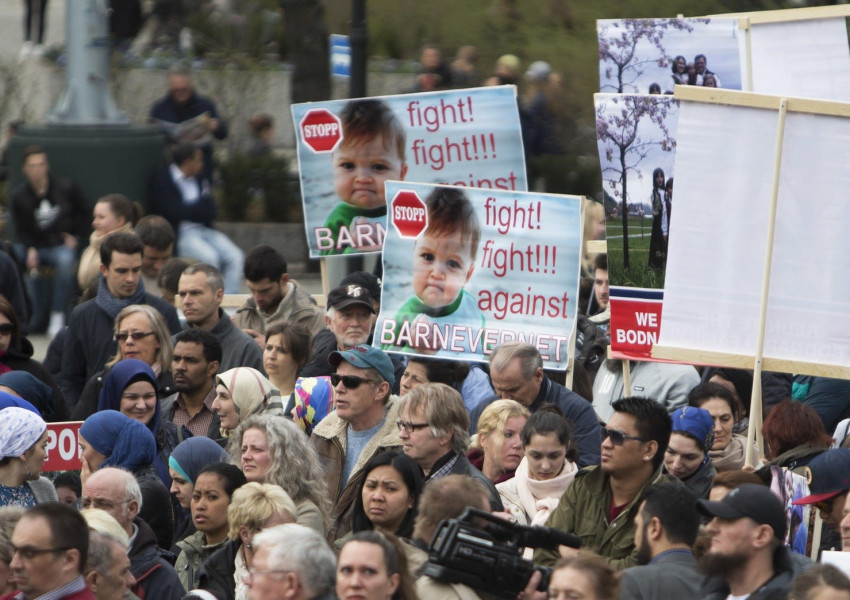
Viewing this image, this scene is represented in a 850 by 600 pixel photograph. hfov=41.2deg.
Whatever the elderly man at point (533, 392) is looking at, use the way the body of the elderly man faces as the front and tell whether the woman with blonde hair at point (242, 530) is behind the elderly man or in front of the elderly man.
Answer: in front

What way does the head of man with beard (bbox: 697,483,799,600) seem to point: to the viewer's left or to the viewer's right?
to the viewer's left

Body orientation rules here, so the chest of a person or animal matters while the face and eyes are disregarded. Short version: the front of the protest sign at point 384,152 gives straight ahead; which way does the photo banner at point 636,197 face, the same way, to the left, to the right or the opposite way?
the same way

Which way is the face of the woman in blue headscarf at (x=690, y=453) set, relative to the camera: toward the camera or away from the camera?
toward the camera

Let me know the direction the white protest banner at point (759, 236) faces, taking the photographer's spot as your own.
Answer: facing away from the viewer

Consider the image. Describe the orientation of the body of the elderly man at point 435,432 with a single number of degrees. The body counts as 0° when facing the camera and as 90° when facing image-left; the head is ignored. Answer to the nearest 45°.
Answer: approximately 45°

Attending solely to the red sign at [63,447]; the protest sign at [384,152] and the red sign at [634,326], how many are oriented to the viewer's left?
0

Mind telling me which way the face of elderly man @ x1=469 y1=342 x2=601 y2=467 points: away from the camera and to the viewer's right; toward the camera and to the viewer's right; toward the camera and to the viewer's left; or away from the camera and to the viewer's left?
toward the camera and to the viewer's left

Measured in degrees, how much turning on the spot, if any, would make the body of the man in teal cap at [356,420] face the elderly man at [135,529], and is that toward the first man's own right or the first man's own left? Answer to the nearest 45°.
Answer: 0° — they already face them

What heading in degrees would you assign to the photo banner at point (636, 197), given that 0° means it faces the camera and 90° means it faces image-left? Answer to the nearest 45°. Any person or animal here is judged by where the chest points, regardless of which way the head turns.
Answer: approximately 0°
